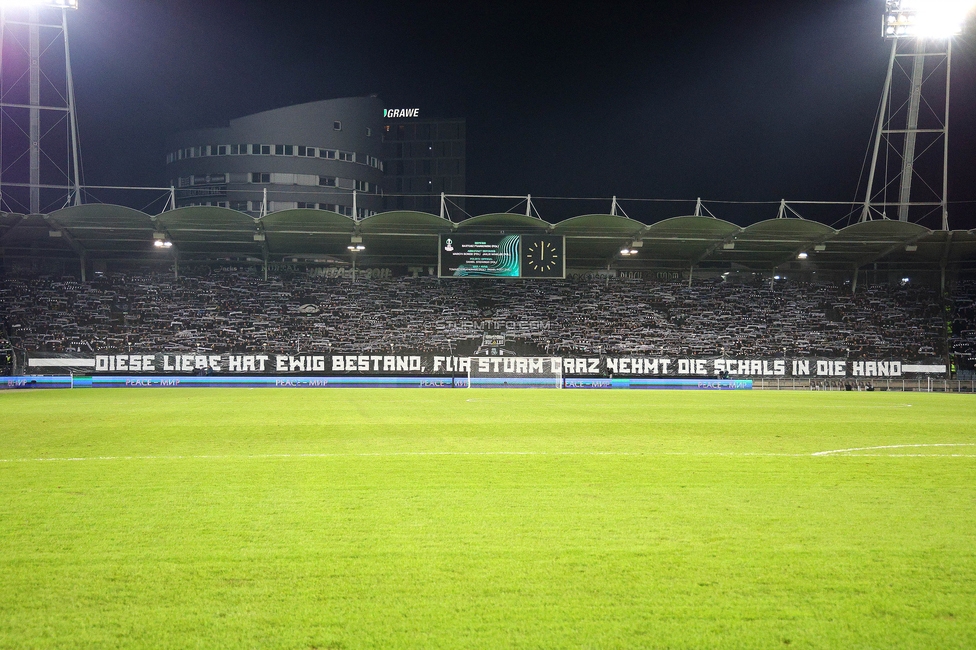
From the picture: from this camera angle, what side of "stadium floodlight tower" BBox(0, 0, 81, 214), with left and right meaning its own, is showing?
front

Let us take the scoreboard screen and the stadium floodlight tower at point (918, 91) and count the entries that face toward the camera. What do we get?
2

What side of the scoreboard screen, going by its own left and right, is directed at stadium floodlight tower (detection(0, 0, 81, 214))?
right

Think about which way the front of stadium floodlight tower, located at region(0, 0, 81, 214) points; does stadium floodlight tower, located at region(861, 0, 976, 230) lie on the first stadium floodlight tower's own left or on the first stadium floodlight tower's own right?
on the first stadium floodlight tower's own left

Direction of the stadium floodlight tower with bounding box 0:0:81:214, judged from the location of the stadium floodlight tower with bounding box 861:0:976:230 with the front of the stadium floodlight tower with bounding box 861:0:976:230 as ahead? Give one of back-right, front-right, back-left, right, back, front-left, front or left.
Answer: front-right

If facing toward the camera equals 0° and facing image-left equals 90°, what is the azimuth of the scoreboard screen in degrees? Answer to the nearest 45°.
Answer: approximately 0°

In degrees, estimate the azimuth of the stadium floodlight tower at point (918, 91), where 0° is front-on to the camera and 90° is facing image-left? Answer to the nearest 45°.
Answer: approximately 0°

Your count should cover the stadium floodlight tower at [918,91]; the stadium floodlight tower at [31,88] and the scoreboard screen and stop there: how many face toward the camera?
3

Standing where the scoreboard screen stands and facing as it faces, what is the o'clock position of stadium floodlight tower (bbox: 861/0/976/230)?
The stadium floodlight tower is roughly at 9 o'clock from the scoreboard screen.

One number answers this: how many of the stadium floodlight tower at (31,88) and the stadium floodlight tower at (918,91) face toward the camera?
2
